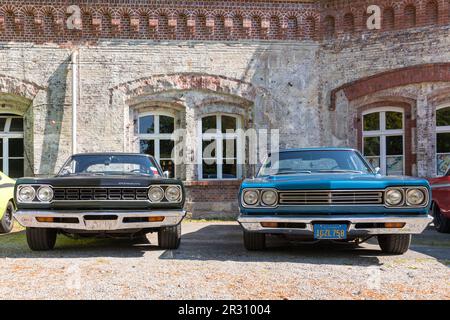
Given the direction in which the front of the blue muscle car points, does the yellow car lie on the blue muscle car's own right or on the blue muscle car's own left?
on the blue muscle car's own right

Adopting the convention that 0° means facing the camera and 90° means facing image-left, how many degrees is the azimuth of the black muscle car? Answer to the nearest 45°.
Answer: approximately 0°

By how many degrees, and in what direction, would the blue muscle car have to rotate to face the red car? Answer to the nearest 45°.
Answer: approximately 135° to its left

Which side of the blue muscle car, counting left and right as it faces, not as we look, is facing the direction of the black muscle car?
right

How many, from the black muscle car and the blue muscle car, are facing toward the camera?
2

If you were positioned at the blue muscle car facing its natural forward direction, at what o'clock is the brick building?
The brick building is roughly at 5 o'clock from the blue muscle car.

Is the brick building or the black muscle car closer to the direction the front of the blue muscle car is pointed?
the black muscle car

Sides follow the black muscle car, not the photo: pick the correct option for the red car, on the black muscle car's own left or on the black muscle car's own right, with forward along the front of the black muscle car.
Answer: on the black muscle car's own left
